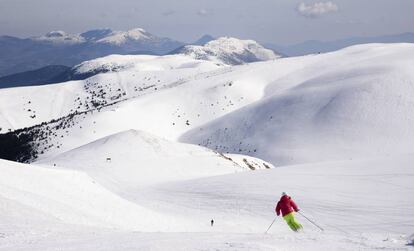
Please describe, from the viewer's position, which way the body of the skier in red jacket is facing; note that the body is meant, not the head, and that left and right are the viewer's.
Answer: facing away from the viewer
